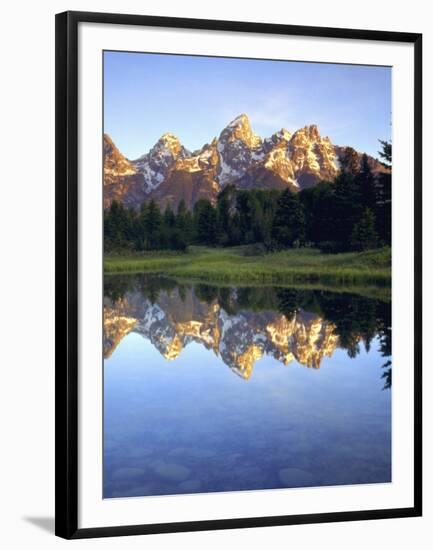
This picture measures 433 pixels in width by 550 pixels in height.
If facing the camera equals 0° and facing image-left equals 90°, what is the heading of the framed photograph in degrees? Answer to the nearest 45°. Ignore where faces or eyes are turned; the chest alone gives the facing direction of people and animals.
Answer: approximately 315°
